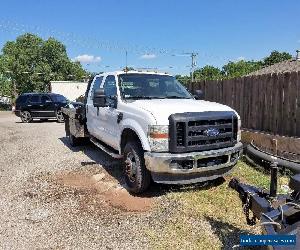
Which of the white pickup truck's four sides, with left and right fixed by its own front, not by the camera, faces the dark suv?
back

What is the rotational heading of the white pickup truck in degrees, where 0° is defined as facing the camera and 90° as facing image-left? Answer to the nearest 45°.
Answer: approximately 315°

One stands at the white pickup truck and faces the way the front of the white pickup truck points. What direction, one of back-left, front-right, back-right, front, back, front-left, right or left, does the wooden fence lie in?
left
